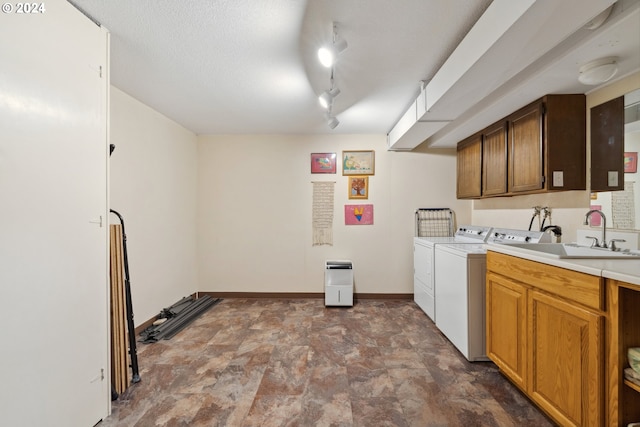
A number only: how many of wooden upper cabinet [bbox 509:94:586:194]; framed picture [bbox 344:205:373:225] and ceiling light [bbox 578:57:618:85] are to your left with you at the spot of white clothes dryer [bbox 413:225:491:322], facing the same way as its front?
2

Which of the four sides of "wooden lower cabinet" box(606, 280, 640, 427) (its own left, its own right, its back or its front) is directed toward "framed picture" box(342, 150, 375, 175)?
right

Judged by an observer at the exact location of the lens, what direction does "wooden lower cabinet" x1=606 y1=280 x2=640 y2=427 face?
facing the viewer and to the left of the viewer

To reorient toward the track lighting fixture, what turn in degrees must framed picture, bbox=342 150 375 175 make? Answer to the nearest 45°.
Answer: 0° — it already faces it

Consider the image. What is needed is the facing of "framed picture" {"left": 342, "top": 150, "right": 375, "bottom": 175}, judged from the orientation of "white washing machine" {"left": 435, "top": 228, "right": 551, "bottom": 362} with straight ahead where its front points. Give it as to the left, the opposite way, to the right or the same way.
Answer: to the left

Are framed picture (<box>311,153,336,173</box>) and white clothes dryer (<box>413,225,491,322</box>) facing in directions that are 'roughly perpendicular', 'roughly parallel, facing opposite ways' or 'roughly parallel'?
roughly perpendicular

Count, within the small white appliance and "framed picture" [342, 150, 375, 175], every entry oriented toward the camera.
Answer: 2

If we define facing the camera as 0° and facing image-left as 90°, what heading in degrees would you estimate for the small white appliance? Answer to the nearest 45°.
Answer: approximately 0°

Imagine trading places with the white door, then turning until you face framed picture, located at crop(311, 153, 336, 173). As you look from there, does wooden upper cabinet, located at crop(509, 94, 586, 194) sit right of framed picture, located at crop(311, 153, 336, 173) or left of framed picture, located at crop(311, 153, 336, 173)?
right

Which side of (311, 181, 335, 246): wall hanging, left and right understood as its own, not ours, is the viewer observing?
front

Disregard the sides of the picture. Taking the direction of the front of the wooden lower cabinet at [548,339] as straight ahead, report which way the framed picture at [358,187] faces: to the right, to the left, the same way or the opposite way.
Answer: to the left

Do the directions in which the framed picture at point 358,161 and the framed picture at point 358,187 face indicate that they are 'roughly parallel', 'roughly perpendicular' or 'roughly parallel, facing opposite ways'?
roughly parallel

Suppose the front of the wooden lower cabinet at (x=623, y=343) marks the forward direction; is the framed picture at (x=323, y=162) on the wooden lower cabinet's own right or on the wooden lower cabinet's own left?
on the wooden lower cabinet's own right

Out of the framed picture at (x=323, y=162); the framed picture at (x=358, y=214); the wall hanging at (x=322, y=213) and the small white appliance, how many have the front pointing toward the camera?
4

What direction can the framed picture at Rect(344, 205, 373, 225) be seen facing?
toward the camera
